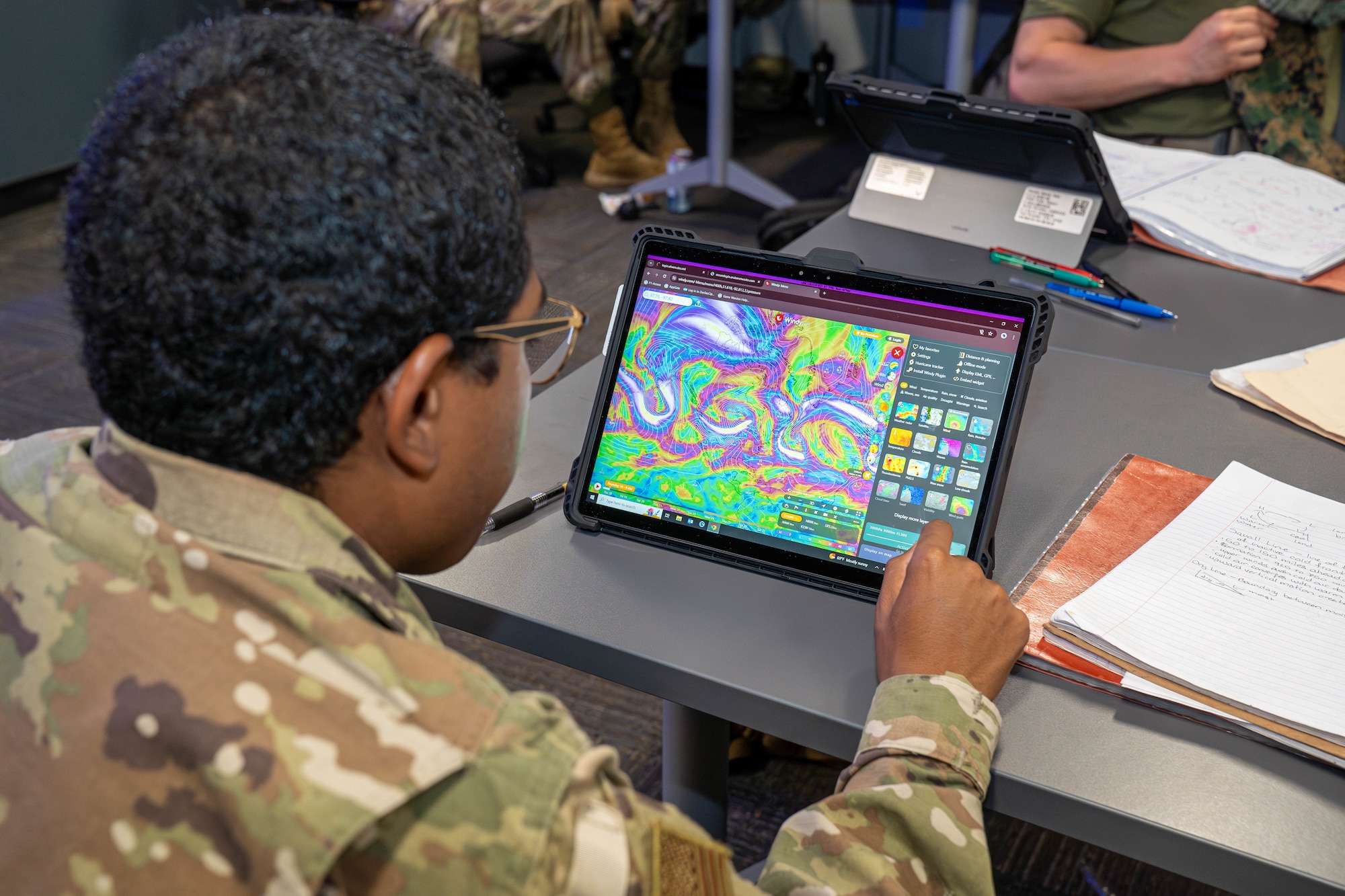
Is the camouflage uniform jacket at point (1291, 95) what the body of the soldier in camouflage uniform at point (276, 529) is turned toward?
yes

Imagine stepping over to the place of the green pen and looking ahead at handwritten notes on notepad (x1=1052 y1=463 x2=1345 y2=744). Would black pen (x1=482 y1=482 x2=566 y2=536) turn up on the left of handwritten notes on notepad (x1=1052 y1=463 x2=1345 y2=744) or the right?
right

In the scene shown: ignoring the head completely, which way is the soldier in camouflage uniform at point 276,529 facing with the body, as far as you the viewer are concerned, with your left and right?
facing away from the viewer and to the right of the viewer

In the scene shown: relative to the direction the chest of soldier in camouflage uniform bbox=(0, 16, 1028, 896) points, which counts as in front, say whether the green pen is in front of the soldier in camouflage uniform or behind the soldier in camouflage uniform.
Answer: in front

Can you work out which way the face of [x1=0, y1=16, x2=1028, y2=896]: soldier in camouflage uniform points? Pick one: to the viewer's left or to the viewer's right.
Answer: to the viewer's right

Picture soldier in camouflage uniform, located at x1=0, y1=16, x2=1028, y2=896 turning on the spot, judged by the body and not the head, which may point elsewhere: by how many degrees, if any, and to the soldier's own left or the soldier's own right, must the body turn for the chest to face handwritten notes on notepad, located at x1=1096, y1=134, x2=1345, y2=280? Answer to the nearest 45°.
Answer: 0° — they already face it

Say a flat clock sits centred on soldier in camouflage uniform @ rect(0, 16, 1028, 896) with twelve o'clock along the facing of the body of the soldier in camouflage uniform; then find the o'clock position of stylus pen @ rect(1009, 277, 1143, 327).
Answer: The stylus pen is roughly at 12 o'clock from the soldier in camouflage uniform.
